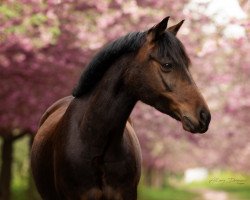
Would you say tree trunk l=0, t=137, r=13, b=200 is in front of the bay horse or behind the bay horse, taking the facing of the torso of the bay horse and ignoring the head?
behind
